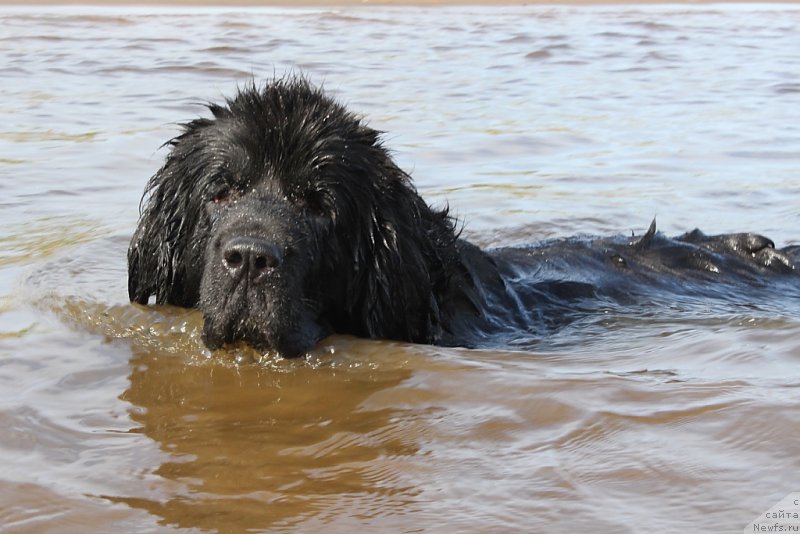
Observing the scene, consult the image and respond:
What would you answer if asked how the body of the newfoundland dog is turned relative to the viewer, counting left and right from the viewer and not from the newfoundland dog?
facing the viewer and to the left of the viewer
